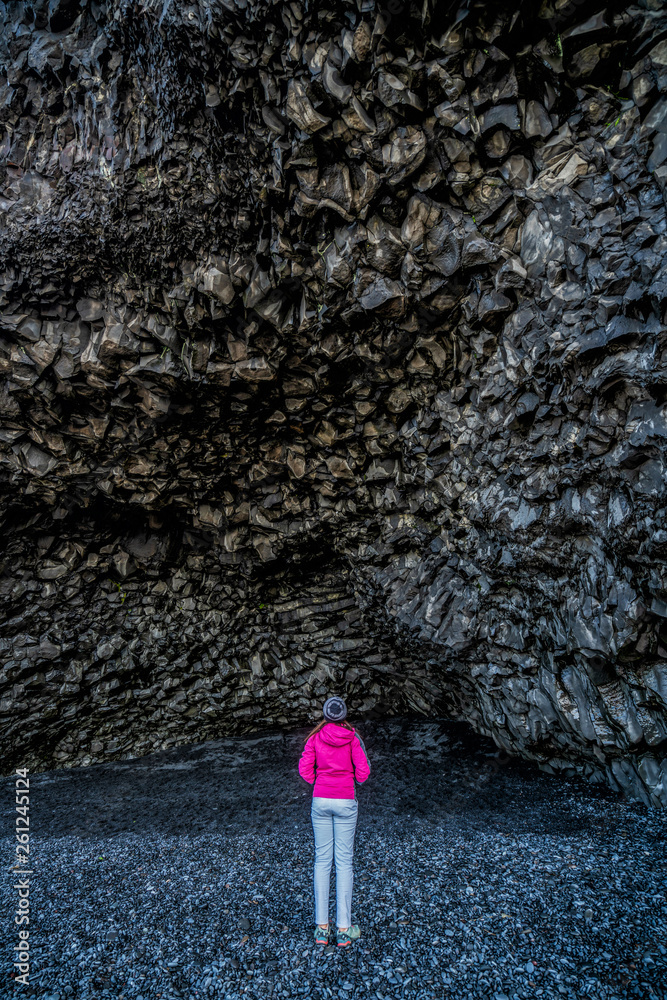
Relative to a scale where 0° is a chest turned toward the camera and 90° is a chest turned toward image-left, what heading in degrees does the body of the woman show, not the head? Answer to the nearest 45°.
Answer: approximately 180°

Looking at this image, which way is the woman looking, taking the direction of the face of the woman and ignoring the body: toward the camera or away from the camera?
away from the camera
